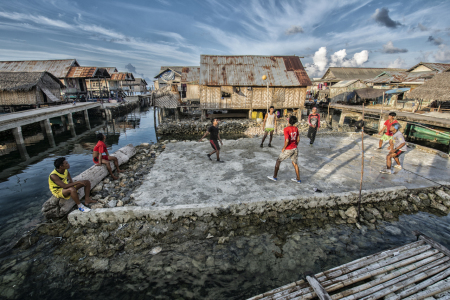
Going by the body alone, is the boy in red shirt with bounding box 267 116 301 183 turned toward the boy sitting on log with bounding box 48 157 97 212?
no

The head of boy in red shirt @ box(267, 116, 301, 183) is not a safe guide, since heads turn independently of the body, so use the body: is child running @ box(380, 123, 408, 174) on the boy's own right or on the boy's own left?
on the boy's own right

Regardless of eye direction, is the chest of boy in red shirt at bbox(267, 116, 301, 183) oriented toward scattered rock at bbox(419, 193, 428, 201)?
no

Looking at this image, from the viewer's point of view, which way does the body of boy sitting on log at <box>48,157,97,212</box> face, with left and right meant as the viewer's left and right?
facing to the right of the viewer

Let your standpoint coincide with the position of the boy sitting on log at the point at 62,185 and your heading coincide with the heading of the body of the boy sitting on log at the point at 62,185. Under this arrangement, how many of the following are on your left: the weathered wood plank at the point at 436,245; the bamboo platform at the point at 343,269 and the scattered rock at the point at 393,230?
0

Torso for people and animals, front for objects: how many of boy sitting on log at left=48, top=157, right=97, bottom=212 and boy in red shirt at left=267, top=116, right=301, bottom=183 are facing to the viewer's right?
1

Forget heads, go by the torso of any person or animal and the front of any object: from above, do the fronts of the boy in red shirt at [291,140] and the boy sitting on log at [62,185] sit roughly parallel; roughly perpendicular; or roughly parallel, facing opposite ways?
roughly perpendicular

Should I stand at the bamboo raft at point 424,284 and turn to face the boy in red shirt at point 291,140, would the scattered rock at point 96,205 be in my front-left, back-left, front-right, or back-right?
front-left

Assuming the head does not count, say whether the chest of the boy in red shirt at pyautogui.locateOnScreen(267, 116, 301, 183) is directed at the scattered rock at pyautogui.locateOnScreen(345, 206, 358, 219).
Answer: no

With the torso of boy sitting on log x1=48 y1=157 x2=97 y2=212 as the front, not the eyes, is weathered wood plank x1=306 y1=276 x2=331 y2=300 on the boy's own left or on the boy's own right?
on the boy's own right

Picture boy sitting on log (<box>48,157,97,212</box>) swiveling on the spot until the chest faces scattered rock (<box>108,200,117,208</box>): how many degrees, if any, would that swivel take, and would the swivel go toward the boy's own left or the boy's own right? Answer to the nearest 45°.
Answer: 0° — they already face it
